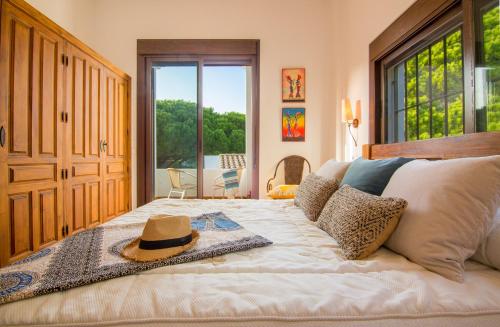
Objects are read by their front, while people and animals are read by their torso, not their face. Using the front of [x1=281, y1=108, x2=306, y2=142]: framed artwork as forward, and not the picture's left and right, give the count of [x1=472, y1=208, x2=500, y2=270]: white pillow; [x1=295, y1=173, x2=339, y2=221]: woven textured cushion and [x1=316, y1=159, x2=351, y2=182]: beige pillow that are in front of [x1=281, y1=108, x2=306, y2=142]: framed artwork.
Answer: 3

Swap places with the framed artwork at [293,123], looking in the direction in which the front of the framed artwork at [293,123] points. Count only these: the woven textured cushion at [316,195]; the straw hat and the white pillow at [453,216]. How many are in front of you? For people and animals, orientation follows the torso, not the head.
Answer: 3

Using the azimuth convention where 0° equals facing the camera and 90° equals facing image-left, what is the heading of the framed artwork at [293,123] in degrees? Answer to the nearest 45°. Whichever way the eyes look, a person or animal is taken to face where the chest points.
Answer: approximately 0°

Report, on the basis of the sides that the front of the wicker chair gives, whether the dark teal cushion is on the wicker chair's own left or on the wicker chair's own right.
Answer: on the wicker chair's own left

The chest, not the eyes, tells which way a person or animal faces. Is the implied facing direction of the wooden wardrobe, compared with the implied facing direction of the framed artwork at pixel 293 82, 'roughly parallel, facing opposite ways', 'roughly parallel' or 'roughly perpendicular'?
roughly perpendicular

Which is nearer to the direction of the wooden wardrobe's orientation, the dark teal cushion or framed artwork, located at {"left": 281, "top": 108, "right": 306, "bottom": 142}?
the dark teal cushion

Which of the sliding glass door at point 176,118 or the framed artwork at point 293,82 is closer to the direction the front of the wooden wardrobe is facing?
the framed artwork

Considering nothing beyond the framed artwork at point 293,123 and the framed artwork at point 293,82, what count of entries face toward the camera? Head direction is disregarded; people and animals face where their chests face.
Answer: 2

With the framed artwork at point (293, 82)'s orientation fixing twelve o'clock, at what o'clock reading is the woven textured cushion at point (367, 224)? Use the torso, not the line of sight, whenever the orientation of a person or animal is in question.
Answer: The woven textured cushion is roughly at 12 o'clock from the framed artwork.
